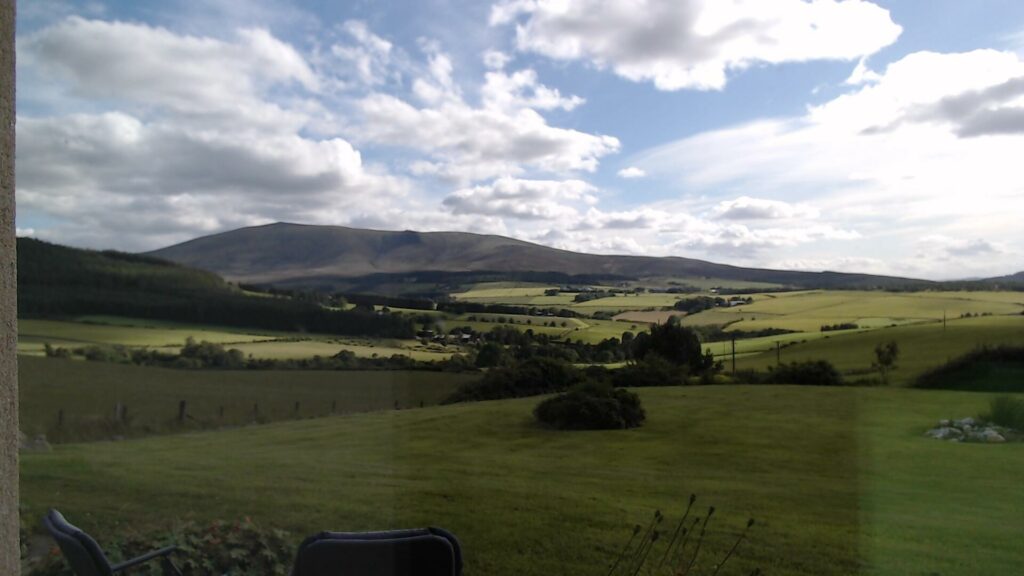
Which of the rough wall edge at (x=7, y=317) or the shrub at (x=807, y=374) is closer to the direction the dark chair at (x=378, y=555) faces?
the shrub

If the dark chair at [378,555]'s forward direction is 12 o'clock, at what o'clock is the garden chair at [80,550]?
The garden chair is roughly at 10 o'clock from the dark chair.

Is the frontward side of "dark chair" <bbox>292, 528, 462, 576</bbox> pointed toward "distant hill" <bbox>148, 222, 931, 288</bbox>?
yes

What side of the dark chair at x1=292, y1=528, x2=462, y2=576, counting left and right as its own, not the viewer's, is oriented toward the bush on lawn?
front

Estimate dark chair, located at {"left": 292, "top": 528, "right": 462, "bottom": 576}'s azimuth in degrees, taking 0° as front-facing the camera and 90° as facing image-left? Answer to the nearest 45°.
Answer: approximately 180°

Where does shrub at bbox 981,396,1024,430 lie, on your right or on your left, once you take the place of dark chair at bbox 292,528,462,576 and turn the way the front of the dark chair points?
on your right

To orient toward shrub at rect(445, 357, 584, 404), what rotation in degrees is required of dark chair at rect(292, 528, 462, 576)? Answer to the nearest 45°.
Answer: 0° — it already faces it

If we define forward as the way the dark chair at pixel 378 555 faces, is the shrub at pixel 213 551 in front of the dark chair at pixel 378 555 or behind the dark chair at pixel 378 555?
in front
